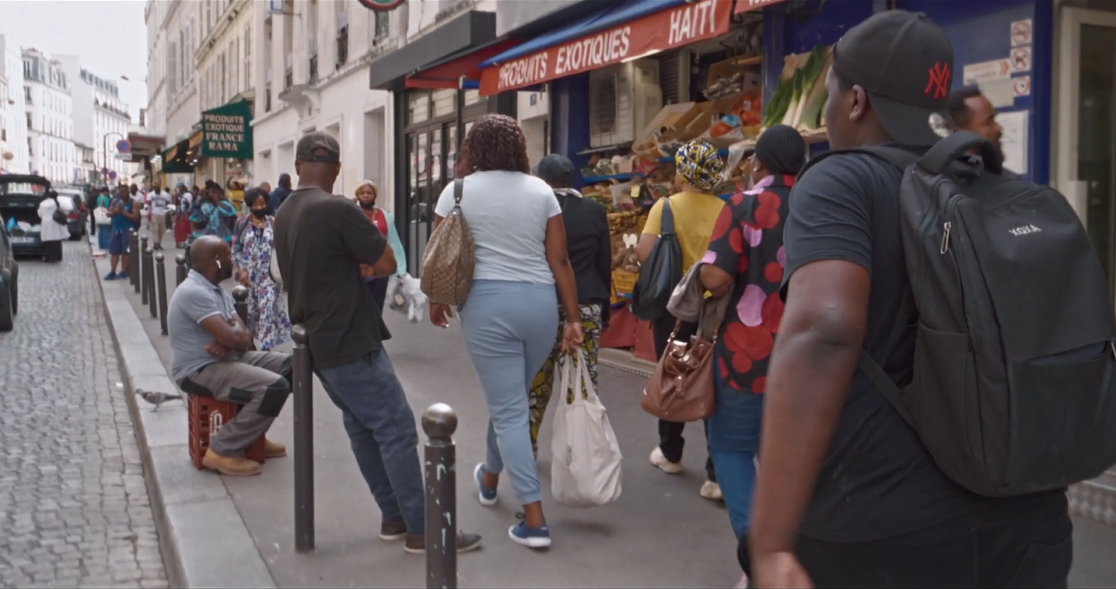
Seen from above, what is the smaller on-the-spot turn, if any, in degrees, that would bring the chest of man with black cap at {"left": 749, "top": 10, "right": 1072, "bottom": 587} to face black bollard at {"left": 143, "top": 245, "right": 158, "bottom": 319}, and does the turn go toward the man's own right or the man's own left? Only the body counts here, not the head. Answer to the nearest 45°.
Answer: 0° — they already face it

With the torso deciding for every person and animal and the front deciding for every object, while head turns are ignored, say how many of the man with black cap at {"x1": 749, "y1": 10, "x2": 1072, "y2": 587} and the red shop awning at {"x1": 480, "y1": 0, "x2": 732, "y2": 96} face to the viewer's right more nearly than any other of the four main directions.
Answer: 0

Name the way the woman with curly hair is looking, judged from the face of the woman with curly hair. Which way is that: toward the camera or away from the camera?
away from the camera

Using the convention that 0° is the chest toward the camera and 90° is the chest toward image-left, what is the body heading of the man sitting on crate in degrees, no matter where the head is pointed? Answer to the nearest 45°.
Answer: approximately 270°

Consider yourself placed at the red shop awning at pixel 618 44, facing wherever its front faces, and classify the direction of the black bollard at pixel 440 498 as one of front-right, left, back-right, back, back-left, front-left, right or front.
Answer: front-left

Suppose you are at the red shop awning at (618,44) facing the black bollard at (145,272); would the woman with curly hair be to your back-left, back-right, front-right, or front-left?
back-left

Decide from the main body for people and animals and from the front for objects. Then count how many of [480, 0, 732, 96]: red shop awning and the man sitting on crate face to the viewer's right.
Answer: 1

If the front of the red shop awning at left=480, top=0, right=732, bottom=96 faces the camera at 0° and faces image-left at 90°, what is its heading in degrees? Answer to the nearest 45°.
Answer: approximately 45°

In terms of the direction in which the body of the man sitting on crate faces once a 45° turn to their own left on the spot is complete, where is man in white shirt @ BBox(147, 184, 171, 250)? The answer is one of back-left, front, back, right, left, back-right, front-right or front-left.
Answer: front-left

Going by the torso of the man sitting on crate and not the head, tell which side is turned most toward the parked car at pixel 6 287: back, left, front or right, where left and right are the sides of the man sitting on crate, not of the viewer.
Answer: left

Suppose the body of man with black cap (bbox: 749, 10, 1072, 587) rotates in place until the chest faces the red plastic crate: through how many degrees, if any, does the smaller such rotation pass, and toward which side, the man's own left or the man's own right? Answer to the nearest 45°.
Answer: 0° — they already face it

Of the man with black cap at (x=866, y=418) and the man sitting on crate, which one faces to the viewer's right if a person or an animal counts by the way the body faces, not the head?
the man sitting on crate

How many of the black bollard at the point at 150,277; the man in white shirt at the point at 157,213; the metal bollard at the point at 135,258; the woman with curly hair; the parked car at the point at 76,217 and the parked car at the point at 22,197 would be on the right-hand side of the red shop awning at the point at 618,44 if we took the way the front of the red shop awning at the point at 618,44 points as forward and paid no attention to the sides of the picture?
5

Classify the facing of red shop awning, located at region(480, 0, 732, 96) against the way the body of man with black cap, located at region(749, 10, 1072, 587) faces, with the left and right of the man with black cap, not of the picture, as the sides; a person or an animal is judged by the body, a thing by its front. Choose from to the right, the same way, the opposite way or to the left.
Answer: to the left

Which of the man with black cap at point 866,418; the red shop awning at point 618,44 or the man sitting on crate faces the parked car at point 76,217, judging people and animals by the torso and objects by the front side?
the man with black cap

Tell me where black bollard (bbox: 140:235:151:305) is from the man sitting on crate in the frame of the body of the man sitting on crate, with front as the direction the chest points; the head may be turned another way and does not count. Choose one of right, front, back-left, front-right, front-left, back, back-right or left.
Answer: left

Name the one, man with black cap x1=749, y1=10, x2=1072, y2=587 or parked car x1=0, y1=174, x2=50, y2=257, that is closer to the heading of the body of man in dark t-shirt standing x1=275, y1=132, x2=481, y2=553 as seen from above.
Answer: the parked car
